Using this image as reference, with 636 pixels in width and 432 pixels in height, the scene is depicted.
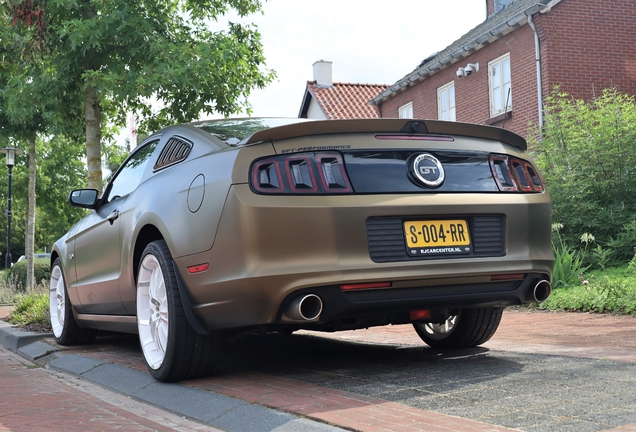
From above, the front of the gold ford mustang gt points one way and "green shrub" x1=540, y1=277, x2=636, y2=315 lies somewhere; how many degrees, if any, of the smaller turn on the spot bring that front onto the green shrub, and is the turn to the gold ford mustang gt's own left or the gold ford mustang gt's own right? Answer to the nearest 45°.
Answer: approximately 90° to the gold ford mustang gt's own right

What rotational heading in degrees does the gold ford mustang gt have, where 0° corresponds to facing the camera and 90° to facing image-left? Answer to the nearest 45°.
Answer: approximately 135°

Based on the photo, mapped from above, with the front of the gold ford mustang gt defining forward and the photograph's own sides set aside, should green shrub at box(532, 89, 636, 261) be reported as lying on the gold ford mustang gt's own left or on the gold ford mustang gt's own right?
on the gold ford mustang gt's own right

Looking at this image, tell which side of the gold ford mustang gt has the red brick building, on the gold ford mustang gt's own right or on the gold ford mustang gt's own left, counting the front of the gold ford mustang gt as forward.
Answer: on the gold ford mustang gt's own right

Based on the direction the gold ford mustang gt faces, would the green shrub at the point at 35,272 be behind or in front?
in front

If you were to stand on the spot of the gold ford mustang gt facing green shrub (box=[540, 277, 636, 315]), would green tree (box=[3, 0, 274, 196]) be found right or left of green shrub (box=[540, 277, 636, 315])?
left

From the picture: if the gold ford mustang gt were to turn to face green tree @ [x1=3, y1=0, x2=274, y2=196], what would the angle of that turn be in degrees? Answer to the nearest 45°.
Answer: approximately 45° to its right

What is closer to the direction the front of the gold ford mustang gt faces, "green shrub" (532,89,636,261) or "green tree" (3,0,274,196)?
the green tree

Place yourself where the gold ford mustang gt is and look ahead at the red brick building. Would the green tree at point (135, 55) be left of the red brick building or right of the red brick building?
left

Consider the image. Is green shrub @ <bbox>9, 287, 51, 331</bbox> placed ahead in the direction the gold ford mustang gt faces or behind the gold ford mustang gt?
ahead
